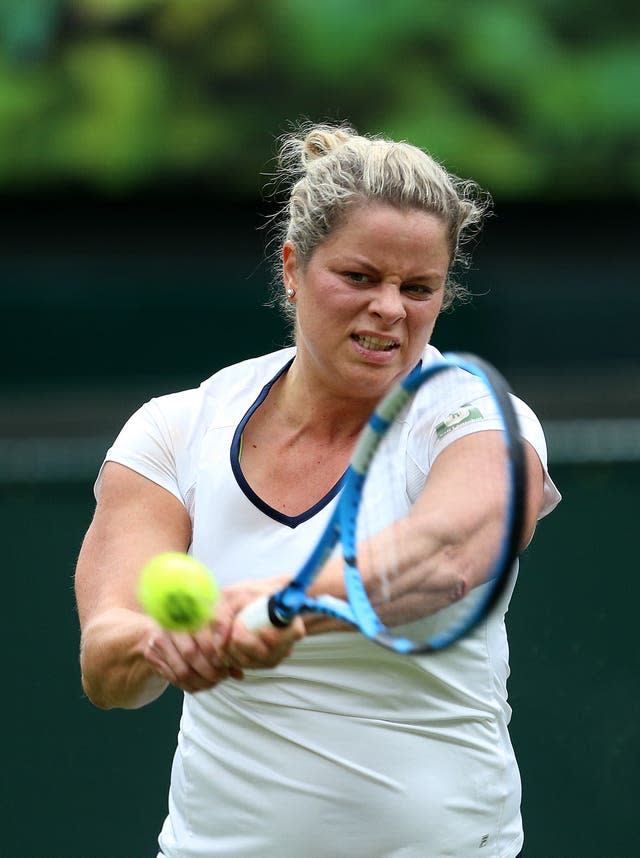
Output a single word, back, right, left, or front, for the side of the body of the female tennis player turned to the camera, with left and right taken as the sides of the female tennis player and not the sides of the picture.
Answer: front
